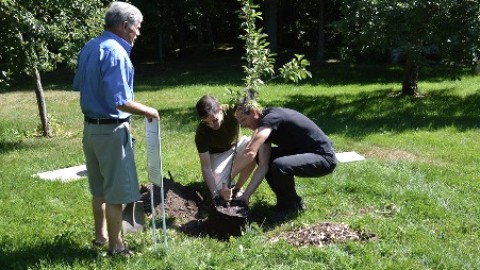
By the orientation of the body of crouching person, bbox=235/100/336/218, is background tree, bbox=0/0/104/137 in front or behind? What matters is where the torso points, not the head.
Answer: in front

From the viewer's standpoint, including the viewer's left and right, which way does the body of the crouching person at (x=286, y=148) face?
facing to the left of the viewer

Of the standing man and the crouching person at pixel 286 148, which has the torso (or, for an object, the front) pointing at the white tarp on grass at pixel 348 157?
the standing man

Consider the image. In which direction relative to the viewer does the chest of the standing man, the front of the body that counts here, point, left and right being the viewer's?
facing away from the viewer and to the right of the viewer

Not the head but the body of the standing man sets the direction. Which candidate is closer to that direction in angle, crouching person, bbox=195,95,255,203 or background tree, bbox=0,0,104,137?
the crouching person

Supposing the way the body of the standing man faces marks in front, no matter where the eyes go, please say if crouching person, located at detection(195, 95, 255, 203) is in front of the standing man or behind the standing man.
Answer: in front

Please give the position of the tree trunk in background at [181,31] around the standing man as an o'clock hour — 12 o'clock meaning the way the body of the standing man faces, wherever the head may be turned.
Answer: The tree trunk in background is roughly at 11 o'clock from the standing man.

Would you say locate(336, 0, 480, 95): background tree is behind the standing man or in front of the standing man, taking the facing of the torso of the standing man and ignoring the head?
in front

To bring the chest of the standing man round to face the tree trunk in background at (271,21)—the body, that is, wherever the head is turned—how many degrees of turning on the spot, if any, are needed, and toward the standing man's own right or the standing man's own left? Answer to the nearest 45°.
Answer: approximately 45° to the standing man's own left

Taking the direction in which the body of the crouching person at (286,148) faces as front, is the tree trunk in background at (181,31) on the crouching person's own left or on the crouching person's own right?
on the crouching person's own right

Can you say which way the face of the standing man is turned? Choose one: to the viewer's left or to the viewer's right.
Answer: to the viewer's right

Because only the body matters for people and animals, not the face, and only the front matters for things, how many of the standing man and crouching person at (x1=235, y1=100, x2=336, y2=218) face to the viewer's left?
1
